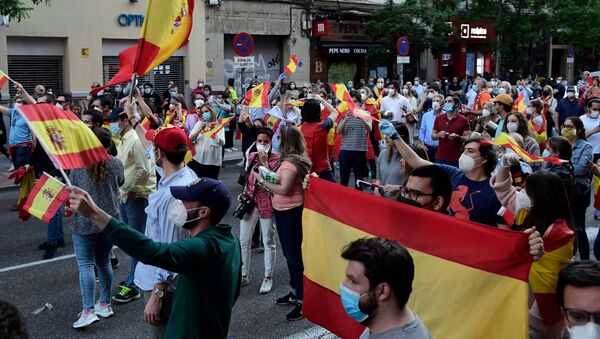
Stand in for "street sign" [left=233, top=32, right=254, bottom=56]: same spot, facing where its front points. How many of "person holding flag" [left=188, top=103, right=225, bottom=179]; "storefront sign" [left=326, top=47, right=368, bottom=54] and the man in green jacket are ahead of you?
2

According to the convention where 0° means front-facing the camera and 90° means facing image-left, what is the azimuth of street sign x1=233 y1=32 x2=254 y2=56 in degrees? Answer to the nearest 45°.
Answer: approximately 0°

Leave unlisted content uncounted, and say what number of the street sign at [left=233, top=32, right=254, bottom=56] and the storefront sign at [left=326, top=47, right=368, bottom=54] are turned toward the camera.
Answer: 2

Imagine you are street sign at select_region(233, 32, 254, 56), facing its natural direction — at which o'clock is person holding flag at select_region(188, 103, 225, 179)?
The person holding flag is roughly at 12 o'clock from the street sign.

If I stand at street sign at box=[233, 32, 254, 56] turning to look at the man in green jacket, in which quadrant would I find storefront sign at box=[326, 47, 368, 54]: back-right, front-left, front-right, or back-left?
back-left

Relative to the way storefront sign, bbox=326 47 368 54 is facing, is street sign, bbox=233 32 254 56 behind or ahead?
ahead

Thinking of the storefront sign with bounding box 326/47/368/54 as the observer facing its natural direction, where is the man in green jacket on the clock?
The man in green jacket is roughly at 12 o'clock from the storefront sign.

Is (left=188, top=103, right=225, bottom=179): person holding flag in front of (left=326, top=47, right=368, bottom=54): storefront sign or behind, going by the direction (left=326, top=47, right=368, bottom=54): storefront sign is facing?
in front

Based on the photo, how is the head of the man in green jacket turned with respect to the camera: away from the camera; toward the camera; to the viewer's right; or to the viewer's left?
to the viewer's left
